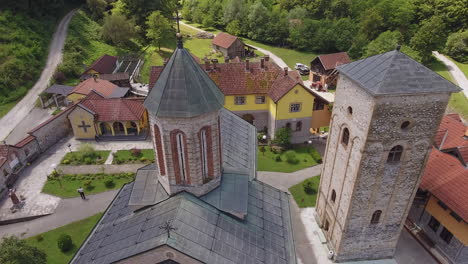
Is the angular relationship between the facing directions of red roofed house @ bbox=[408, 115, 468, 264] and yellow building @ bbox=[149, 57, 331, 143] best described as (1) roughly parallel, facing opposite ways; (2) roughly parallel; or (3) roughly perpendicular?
roughly perpendicular

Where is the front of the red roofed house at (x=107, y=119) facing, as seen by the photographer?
facing the viewer

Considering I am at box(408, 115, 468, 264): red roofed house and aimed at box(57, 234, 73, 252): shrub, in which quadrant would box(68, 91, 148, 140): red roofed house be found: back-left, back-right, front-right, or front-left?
front-right

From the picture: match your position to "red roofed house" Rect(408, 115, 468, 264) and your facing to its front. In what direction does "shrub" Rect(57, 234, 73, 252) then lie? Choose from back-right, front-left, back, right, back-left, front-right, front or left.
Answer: front

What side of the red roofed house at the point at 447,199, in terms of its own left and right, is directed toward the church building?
front

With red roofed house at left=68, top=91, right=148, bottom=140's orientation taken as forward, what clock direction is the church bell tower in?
The church bell tower is roughly at 11 o'clock from the red roofed house.

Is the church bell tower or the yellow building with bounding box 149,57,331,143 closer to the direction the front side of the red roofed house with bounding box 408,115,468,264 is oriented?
the church bell tower

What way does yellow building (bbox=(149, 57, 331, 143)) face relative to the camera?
toward the camera

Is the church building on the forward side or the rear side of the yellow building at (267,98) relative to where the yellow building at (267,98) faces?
on the forward side

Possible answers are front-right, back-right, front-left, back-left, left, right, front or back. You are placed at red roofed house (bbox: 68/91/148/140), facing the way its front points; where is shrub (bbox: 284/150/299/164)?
front-left

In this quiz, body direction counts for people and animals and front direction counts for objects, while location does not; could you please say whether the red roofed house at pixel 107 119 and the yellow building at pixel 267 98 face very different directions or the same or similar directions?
same or similar directions
